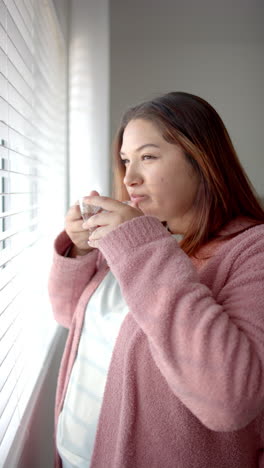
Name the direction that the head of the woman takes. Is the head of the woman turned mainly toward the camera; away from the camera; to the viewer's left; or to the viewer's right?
to the viewer's left

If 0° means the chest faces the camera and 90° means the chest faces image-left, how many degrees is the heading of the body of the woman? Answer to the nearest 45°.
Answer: approximately 45°
